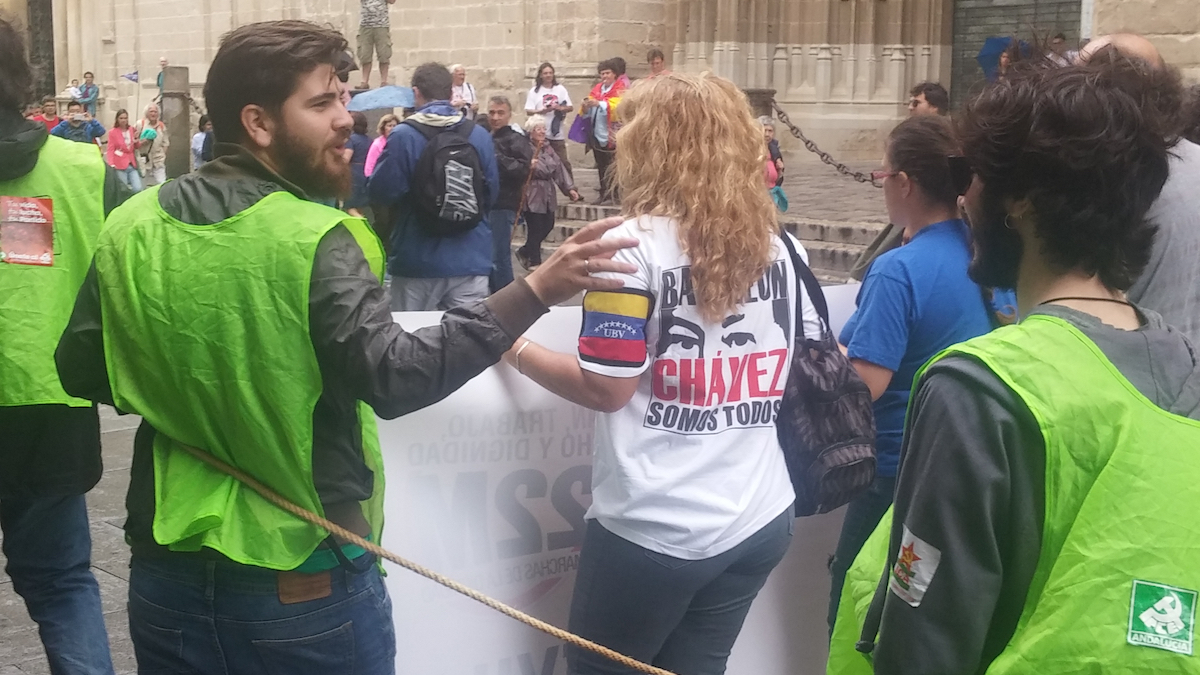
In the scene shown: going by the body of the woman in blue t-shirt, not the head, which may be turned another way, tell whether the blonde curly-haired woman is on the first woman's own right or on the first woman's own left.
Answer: on the first woman's own left

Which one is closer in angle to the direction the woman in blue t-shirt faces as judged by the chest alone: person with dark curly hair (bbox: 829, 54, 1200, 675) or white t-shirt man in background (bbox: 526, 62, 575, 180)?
the white t-shirt man in background

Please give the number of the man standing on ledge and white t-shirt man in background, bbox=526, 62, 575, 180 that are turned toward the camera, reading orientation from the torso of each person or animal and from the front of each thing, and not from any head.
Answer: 2

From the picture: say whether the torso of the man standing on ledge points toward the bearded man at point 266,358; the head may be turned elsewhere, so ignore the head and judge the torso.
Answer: yes

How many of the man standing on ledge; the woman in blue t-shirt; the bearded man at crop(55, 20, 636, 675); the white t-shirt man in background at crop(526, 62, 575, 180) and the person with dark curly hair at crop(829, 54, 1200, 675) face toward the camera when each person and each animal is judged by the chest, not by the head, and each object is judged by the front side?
2

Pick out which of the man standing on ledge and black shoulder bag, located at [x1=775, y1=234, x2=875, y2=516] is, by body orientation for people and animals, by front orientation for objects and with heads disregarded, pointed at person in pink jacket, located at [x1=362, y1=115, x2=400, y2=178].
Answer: the man standing on ledge

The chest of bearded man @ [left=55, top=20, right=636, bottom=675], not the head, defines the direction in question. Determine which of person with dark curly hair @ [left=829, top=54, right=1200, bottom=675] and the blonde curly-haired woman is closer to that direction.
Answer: the blonde curly-haired woman

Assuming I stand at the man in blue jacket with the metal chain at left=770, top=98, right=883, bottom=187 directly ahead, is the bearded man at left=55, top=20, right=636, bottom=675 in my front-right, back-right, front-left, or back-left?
back-right

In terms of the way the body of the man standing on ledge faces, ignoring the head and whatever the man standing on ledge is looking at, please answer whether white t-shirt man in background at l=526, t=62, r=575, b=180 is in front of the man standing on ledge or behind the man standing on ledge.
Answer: in front

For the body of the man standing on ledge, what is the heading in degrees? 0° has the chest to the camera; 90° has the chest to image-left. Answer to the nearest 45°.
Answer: approximately 0°

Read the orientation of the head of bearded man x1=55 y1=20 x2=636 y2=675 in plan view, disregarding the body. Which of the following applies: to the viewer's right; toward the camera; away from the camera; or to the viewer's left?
to the viewer's right

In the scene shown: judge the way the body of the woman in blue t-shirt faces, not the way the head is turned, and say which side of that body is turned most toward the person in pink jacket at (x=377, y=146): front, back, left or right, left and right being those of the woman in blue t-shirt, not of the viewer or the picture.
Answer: front
